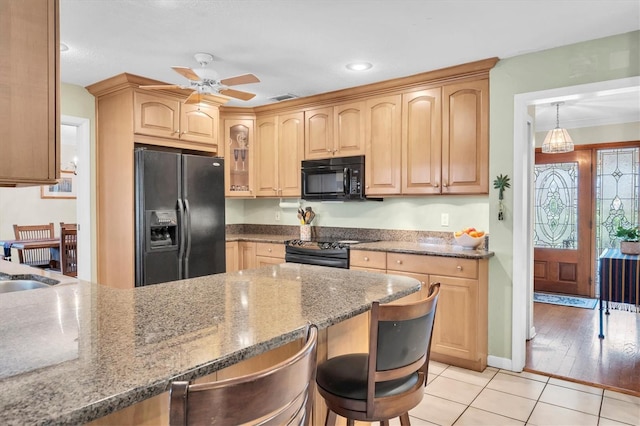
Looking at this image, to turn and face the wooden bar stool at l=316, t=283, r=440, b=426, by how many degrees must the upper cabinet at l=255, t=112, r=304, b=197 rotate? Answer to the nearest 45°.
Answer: approximately 45° to its left

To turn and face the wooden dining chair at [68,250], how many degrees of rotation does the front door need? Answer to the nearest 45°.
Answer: approximately 45° to its right

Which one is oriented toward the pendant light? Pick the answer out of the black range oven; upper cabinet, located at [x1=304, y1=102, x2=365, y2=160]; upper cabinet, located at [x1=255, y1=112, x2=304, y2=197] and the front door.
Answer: the front door

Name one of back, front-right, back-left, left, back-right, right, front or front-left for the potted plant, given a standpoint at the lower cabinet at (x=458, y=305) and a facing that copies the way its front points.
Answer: back

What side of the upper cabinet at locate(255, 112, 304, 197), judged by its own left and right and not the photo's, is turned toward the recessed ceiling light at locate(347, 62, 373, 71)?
left

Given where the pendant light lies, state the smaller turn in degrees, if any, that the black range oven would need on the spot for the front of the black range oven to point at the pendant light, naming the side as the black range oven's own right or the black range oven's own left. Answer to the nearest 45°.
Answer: approximately 135° to the black range oven's own left

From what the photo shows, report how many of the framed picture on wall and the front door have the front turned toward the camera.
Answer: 2

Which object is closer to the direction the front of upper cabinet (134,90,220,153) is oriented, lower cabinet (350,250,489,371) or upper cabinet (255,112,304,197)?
the lower cabinet

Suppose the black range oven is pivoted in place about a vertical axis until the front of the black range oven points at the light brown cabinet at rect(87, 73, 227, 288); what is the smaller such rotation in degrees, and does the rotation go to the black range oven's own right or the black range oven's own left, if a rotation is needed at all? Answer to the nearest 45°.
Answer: approximately 45° to the black range oven's own right
